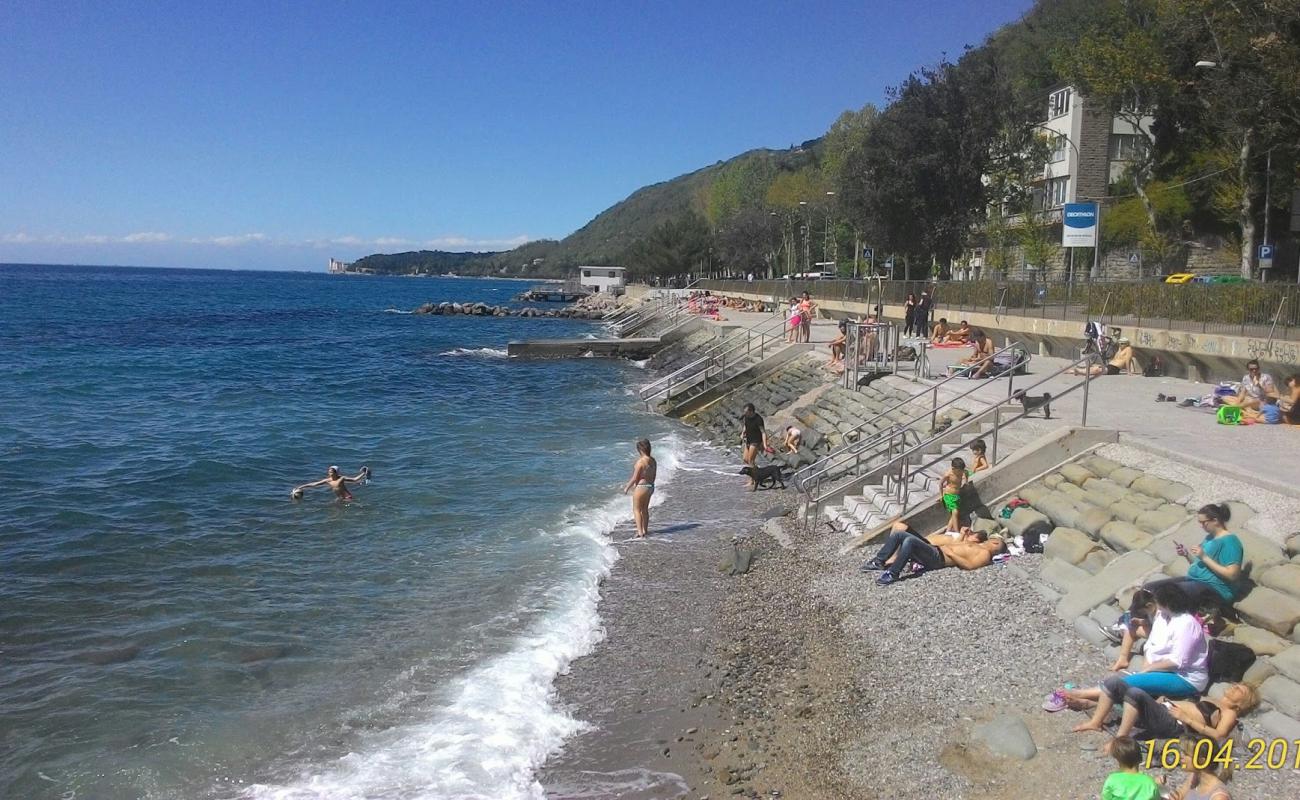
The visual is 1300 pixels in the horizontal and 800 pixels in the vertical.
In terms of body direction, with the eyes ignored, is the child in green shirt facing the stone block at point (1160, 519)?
yes

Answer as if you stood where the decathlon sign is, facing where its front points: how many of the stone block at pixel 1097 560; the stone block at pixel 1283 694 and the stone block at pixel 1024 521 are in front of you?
3

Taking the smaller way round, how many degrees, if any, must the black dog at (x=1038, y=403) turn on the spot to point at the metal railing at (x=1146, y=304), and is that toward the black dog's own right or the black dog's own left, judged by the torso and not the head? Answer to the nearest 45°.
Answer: approximately 90° to the black dog's own right

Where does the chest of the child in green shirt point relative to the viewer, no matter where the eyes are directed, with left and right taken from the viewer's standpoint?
facing away from the viewer

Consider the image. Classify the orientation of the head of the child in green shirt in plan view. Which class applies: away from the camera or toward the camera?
away from the camera

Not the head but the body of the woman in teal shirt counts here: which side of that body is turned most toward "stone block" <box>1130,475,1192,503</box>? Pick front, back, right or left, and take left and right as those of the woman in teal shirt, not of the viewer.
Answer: right

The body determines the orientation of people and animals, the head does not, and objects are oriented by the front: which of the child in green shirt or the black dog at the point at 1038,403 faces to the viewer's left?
the black dog

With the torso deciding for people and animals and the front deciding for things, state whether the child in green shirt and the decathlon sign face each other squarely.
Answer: yes

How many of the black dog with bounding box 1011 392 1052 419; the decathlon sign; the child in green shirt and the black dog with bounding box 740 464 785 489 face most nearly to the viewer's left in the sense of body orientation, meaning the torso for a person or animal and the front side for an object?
2

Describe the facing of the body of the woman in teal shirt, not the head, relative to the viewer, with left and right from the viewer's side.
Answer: facing to the left of the viewer
